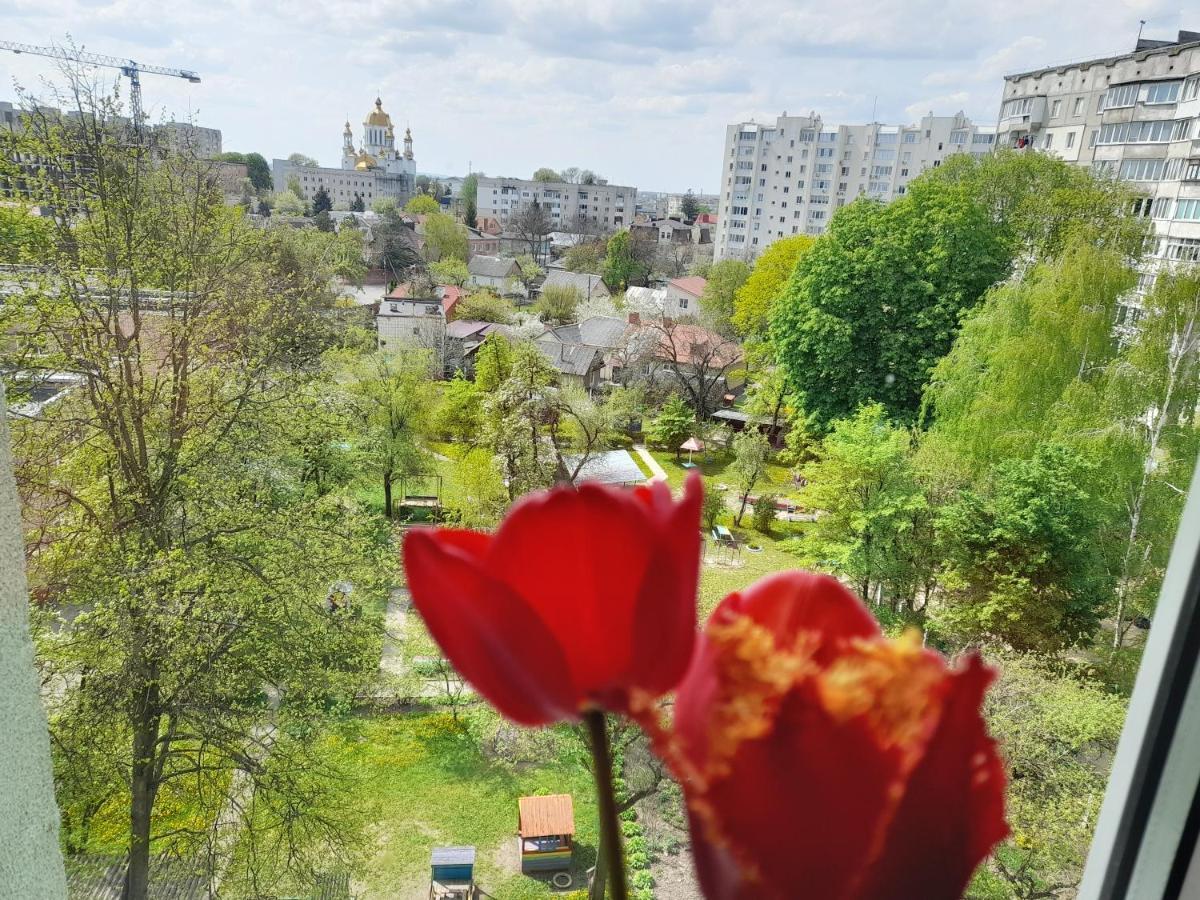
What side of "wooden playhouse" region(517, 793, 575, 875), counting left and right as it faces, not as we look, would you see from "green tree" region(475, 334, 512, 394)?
back

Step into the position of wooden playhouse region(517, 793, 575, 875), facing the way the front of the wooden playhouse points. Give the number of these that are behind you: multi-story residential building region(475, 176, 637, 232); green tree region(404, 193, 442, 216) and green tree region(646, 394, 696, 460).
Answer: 3

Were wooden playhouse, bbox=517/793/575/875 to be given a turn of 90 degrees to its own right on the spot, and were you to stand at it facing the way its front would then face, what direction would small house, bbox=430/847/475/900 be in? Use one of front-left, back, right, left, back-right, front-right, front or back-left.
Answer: front-left

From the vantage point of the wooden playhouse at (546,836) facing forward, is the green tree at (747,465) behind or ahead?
behind

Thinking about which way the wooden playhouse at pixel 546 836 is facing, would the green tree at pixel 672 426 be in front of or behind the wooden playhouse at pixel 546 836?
behind

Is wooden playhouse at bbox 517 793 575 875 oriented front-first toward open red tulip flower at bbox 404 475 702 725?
yes

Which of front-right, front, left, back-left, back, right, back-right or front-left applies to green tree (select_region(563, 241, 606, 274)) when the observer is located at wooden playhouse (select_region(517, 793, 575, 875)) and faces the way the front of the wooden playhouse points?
back

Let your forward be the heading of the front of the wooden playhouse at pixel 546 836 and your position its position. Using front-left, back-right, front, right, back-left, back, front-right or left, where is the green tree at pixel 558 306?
back

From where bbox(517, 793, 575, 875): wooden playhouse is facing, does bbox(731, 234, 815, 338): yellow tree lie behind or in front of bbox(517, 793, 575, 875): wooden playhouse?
behind

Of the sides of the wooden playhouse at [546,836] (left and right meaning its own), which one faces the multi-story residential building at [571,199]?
back

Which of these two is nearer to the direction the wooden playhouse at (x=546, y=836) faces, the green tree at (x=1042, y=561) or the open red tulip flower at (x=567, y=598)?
the open red tulip flower

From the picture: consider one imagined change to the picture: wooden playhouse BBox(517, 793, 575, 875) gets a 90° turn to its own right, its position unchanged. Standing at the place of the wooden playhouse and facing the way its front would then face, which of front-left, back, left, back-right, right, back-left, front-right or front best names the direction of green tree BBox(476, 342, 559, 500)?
right

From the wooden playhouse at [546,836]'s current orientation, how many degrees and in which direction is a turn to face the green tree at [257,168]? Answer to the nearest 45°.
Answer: approximately 135° to its right

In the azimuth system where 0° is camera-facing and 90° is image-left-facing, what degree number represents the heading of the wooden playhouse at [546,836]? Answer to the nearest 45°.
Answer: approximately 0°

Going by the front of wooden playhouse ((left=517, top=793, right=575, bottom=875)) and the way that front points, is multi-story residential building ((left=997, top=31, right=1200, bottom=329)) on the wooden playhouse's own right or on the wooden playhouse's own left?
on the wooden playhouse's own left

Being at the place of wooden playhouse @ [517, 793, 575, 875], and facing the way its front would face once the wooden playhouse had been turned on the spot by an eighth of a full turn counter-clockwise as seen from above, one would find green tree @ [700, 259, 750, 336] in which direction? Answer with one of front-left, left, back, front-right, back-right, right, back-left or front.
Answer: back-left

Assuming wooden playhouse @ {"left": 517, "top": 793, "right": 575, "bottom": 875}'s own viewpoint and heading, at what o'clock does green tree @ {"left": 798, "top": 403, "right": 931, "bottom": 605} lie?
The green tree is roughly at 8 o'clock from the wooden playhouse.

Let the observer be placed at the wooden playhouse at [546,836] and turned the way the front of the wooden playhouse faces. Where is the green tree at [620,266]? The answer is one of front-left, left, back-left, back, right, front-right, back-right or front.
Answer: back

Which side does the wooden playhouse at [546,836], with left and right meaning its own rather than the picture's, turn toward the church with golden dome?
back
